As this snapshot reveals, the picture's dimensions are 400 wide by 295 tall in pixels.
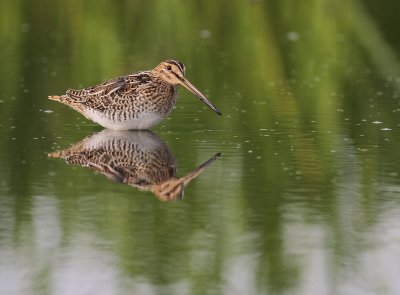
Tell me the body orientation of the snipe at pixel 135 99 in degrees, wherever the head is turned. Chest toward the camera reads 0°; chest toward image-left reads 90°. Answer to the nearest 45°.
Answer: approximately 270°
